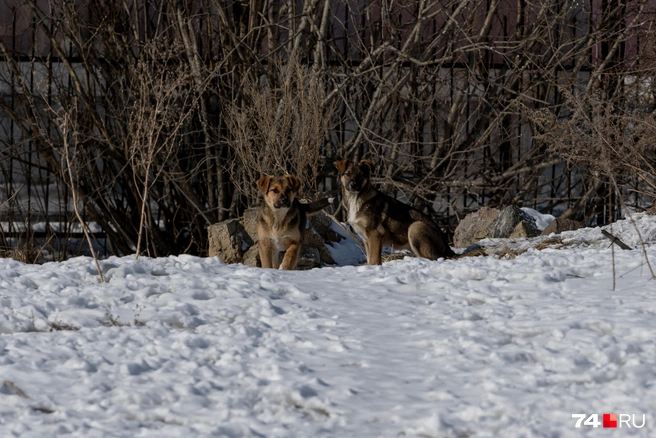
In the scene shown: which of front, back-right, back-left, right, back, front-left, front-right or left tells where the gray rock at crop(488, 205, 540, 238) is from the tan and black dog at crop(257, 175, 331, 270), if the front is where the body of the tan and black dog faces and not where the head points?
back-left

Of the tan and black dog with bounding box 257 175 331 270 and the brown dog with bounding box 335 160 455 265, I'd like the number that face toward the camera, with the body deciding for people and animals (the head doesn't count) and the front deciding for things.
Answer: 1

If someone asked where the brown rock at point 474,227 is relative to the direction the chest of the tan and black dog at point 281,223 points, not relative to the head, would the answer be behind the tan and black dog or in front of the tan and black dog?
behind

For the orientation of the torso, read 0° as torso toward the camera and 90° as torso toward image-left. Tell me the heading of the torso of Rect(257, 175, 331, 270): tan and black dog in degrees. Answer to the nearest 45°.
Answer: approximately 0°

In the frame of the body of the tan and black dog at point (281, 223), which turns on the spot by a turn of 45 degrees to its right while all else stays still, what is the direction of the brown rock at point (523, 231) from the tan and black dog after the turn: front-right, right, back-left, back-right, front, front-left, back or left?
back

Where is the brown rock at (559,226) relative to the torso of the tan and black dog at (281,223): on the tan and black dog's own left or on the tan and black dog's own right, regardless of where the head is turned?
on the tan and black dog's own left

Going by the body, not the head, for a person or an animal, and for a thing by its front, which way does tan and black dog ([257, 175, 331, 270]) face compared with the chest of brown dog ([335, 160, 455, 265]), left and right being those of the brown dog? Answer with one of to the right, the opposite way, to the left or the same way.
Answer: to the left

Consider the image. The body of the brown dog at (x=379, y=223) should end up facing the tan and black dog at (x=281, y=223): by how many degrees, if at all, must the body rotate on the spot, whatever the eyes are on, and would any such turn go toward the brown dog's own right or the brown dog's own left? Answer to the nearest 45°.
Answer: approximately 45° to the brown dog's own left

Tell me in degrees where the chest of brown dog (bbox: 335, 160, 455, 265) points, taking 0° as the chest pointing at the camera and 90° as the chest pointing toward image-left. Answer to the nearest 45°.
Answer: approximately 90°
